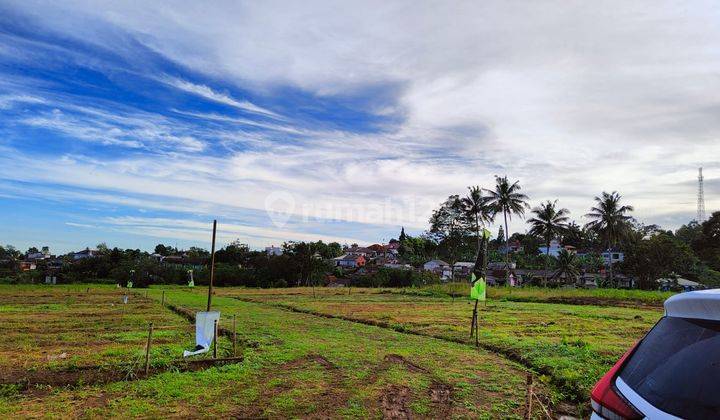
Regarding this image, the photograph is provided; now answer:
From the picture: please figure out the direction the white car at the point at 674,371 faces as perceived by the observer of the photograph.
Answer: facing away from the viewer and to the right of the viewer

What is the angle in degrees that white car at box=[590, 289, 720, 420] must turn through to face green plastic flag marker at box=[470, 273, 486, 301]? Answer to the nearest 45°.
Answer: approximately 45° to its left
